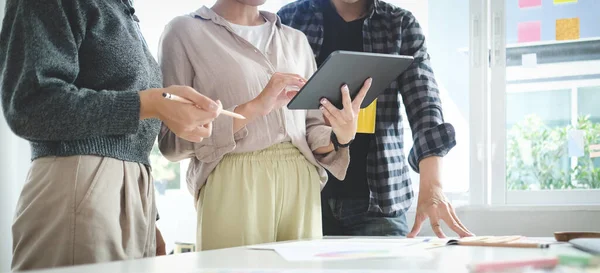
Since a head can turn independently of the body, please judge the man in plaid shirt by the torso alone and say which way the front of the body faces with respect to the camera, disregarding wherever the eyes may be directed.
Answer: toward the camera

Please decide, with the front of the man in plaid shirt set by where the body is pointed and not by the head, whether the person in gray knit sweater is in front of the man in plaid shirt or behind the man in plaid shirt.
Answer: in front

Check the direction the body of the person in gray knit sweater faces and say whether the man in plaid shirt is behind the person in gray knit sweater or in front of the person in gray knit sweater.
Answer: in front

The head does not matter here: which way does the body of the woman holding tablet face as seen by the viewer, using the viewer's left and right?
facing the viewer and to the right of the viewer

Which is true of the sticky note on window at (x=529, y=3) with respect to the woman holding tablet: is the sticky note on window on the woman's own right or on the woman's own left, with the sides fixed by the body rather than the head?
on the woman's own left

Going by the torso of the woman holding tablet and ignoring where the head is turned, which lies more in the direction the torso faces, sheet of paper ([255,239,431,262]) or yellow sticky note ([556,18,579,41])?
the sheet of paper

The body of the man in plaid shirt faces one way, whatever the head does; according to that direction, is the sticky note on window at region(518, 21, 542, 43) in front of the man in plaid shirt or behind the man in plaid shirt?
behind

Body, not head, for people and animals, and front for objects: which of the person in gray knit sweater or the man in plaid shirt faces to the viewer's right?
the person in gray knit sweater

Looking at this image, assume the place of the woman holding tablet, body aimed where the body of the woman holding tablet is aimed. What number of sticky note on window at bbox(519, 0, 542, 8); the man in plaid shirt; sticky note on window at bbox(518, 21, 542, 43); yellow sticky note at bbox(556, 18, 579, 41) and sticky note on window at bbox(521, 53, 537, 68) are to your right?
0

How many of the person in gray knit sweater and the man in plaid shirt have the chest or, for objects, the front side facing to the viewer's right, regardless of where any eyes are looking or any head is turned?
1

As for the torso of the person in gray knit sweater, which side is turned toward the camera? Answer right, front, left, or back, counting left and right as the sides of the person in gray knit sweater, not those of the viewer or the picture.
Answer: right

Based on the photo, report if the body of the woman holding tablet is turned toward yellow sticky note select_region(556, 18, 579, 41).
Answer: no

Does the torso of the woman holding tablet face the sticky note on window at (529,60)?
no
